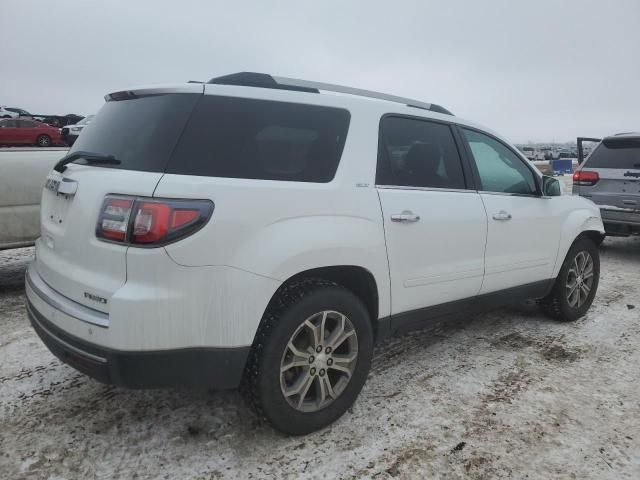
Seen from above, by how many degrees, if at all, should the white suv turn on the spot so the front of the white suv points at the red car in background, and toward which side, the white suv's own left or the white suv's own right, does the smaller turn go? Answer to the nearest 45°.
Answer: approximately 90° to the white suv's own left

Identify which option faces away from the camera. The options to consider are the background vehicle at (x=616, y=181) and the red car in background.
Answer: the background vehicle

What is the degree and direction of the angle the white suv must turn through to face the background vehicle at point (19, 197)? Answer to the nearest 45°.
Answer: approximately 90° to its left

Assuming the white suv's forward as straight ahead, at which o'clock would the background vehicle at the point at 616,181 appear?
The background vehicle is roughly at 12 o'clock from the white suv.

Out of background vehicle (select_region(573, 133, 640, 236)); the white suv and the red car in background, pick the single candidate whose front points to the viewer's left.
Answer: the red car in background

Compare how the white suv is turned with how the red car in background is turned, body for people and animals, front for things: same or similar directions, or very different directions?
very different directions

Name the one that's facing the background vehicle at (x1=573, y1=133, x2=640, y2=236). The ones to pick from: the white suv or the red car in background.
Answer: the white suv

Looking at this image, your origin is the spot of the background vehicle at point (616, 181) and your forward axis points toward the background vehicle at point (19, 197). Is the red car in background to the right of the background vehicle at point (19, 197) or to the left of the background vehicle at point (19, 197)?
right

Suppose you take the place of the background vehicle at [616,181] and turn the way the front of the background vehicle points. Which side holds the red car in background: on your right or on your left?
on your left

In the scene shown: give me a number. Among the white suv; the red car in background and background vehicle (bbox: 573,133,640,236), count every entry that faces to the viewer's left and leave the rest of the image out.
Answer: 1

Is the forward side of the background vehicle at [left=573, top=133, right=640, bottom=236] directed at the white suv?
no

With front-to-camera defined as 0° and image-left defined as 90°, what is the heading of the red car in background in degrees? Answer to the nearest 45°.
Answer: approximately 90°

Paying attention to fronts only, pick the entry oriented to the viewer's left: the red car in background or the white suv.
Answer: the red car in background

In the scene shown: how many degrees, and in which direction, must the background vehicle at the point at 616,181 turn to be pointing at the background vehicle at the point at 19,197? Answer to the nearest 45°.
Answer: approximately 135° to its left

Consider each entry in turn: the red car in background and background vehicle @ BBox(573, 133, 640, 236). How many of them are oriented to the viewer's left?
1

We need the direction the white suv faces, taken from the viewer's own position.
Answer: facing away from the viewer and to the right of the viewer

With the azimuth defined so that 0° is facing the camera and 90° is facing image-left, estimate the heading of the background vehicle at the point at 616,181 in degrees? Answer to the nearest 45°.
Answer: approximately 180°

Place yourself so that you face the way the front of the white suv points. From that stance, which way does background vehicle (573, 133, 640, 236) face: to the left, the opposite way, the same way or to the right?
the same way

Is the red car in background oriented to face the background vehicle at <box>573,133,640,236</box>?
no
